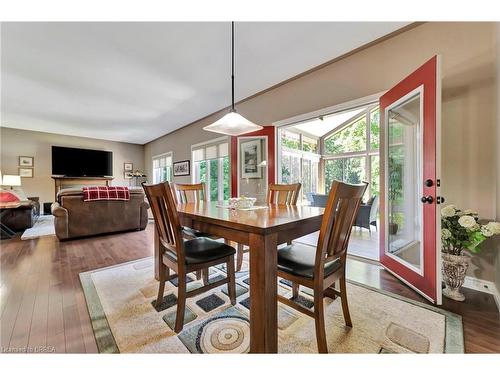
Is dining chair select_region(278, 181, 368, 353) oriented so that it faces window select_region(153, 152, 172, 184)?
yes

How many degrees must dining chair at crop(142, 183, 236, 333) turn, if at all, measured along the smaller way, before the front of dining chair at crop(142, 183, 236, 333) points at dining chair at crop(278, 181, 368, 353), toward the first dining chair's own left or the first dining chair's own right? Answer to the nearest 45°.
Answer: approximately 90° to the first dining chair's own right

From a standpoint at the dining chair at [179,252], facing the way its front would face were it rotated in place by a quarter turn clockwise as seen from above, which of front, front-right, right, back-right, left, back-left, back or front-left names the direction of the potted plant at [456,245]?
front-left

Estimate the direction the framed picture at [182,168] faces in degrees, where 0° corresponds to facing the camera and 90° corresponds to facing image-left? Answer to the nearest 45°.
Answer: approximately 45°

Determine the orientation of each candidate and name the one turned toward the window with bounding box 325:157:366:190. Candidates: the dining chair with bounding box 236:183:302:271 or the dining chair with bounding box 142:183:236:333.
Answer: the dining chair with bounding box 142:183:236:333

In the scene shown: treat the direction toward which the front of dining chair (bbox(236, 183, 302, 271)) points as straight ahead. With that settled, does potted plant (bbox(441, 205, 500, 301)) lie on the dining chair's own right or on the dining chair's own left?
on the dining chair's own left

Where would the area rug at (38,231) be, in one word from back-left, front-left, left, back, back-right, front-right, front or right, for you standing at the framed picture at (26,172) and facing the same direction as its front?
front

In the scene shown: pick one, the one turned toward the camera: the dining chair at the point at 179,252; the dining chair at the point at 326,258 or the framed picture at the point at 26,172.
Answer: the framed picture

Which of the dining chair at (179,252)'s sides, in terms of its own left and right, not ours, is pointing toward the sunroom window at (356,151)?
front

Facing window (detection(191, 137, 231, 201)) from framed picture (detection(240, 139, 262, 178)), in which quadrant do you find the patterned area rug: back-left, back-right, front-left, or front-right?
back-left

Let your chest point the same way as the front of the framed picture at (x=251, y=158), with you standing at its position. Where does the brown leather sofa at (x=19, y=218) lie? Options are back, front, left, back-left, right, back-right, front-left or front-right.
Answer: front-right

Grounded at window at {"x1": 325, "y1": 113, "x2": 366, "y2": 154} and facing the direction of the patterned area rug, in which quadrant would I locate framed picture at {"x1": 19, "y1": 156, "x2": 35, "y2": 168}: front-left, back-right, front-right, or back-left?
front-right

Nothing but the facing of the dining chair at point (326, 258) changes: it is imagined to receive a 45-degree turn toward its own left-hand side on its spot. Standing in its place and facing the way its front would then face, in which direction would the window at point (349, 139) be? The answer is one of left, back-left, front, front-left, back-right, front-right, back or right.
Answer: right

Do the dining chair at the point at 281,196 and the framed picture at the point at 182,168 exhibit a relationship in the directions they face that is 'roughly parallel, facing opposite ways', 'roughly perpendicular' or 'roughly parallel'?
roughly parallel

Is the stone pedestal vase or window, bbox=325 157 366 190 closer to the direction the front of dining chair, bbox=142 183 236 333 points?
the window

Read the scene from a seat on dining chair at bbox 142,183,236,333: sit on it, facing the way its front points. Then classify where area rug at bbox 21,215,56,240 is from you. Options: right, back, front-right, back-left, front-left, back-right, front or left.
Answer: left

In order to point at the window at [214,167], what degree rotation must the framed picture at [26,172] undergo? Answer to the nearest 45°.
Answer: approximately 45° to its left

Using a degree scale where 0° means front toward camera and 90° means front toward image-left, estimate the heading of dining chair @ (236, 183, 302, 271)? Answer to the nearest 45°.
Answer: approximately 45°

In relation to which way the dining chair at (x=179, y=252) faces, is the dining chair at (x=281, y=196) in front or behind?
in front

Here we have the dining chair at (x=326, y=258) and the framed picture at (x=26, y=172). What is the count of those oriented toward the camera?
1

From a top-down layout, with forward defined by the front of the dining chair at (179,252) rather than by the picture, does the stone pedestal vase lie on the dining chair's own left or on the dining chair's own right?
on the dining chair's own right

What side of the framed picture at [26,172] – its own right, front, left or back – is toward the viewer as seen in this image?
front
